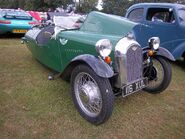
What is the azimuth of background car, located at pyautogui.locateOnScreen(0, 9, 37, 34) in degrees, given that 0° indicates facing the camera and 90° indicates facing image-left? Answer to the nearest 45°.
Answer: approximately 180°

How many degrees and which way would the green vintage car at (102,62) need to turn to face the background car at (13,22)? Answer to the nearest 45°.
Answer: approximately 180°

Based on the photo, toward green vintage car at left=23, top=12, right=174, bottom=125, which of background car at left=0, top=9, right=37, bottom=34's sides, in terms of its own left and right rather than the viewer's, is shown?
back

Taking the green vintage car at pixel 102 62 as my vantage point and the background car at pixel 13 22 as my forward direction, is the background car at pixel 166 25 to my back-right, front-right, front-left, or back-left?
front-right

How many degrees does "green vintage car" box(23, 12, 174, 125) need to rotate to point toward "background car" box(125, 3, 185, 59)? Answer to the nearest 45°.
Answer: approximately 90° to its left

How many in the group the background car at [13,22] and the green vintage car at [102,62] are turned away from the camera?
1

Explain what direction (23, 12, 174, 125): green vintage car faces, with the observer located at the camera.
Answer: facing the viewer and to the right of the viewer

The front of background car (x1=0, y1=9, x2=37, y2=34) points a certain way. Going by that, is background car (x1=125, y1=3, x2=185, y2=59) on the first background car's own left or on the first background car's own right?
on the first background car's own right

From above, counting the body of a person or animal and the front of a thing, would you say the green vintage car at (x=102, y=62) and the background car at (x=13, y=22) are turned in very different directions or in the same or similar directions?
very different directions

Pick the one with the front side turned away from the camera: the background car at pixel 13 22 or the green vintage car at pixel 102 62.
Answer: the background car
